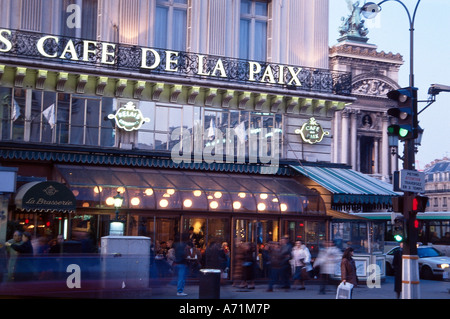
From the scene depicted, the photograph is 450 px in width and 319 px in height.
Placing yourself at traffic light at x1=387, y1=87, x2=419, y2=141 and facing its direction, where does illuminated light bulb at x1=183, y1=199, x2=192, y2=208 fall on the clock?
The illuminated light bulb is roughly at 3 o'clock from the traffic light.

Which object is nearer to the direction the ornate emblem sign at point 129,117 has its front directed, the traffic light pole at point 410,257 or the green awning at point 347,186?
the traffic light pole

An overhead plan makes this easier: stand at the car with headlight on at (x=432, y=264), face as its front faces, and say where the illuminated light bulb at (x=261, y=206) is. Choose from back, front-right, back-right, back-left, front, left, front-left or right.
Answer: right

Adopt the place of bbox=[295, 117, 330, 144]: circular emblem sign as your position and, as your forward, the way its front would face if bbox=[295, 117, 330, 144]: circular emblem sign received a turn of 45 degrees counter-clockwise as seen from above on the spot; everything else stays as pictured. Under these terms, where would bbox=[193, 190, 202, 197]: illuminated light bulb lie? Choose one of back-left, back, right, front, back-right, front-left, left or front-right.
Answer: right

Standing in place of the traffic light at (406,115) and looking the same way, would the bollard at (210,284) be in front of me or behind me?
in front

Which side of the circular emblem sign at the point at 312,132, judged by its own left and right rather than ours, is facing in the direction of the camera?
front

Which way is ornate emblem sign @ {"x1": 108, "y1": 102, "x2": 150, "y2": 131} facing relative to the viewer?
toward the camera

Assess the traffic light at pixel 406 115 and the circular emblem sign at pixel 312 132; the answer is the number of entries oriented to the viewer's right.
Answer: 0

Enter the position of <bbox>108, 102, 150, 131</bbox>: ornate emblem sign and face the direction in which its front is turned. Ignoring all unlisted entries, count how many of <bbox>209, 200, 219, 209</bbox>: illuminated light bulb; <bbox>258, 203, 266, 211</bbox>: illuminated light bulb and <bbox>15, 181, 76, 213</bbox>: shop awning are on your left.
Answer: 2

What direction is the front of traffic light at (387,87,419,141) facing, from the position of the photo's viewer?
facing the viewer and to the left of the viewer

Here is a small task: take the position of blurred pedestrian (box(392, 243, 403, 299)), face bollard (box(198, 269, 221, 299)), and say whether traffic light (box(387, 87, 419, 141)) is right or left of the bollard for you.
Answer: left

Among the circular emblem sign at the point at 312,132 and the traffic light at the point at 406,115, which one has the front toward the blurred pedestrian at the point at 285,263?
the circular emblem sign
